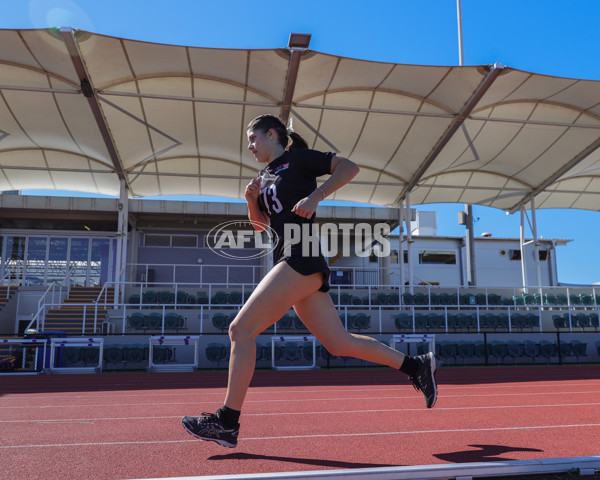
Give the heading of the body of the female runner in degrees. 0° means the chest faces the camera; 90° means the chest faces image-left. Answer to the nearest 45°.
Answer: approximately 90°

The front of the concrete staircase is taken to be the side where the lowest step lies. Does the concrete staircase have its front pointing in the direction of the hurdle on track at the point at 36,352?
yes

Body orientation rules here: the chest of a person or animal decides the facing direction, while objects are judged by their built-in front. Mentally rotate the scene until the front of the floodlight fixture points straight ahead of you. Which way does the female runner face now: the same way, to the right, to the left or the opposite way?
to the right

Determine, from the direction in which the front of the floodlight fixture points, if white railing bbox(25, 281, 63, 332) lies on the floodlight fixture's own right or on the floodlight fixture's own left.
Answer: on the floodlight fixture's own right

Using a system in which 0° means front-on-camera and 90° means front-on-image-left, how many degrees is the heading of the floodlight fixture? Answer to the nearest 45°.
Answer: approximately 0°

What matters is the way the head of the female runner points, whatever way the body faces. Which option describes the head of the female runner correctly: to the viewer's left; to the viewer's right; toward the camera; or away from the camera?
to the viewer's left

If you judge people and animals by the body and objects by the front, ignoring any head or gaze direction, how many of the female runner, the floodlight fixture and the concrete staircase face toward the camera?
2

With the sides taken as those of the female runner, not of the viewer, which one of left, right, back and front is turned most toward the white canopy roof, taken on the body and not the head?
right
